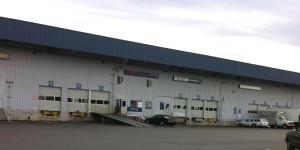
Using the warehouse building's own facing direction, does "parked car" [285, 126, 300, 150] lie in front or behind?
in front

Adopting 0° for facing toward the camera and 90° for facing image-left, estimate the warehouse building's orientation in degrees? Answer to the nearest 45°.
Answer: approximately 315°
